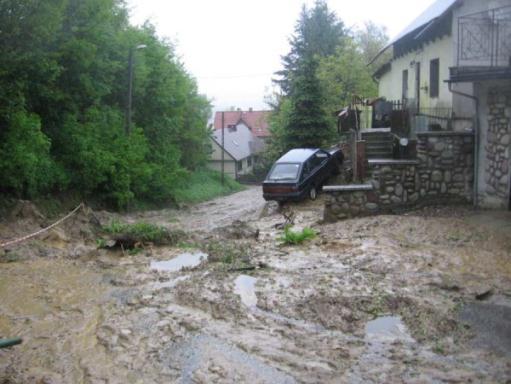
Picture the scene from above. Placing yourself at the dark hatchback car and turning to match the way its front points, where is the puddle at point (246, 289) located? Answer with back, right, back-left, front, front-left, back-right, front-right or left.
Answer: back-right

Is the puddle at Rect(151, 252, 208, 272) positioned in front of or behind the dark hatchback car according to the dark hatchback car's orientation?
behind

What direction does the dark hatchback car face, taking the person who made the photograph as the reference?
facing away from the viewer and to the right of the viewer

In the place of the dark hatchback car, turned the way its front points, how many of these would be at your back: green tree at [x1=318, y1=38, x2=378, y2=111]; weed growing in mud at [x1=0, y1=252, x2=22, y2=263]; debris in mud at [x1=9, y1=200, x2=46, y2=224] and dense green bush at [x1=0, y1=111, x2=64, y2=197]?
3

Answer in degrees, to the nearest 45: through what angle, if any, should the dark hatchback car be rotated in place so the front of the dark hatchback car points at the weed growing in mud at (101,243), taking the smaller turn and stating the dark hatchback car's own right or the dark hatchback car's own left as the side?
approximately 180°

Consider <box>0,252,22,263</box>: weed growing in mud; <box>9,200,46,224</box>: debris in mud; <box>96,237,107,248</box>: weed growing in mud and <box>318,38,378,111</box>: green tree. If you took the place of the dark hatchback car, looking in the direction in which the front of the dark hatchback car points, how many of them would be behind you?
3

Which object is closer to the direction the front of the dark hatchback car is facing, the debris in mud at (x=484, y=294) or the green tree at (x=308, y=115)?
the green tree

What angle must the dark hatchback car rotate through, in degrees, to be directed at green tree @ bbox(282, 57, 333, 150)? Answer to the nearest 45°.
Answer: approximately 45° to its left

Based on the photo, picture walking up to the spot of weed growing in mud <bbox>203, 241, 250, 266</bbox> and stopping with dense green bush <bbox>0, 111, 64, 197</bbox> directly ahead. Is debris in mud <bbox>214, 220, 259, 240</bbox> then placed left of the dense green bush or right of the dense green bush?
right
